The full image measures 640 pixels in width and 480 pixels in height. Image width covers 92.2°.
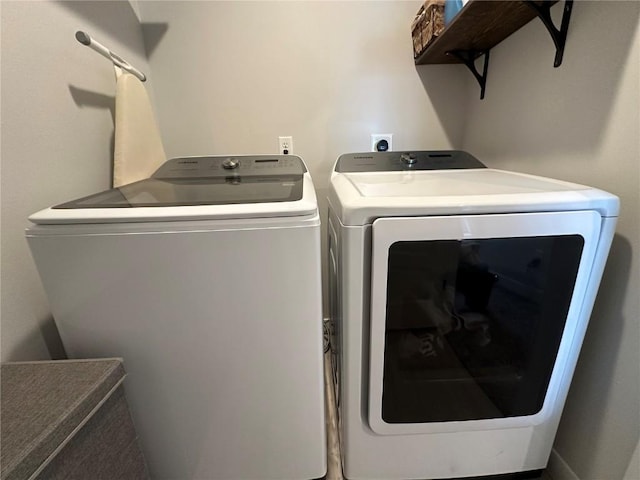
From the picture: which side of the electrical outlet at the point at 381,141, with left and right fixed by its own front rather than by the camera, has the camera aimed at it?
front

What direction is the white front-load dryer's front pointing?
toward the camera

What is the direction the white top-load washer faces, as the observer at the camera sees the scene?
facing the viewer

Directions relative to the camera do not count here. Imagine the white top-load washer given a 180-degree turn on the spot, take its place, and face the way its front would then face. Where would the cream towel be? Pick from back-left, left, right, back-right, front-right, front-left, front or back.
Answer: front

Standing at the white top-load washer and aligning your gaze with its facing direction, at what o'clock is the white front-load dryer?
The white front-load dryer is roughly at 10 o'clock from the white top-load washer.

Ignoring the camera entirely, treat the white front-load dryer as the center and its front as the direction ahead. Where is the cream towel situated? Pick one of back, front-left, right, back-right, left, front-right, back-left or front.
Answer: right

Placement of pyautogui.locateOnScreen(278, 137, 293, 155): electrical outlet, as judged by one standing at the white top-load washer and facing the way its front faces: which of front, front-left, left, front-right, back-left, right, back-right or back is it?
back-left

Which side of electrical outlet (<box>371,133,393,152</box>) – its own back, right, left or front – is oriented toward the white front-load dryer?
front

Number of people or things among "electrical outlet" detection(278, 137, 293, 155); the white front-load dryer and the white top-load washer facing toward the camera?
3

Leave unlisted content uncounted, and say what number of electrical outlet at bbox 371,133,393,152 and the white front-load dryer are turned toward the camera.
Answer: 2
